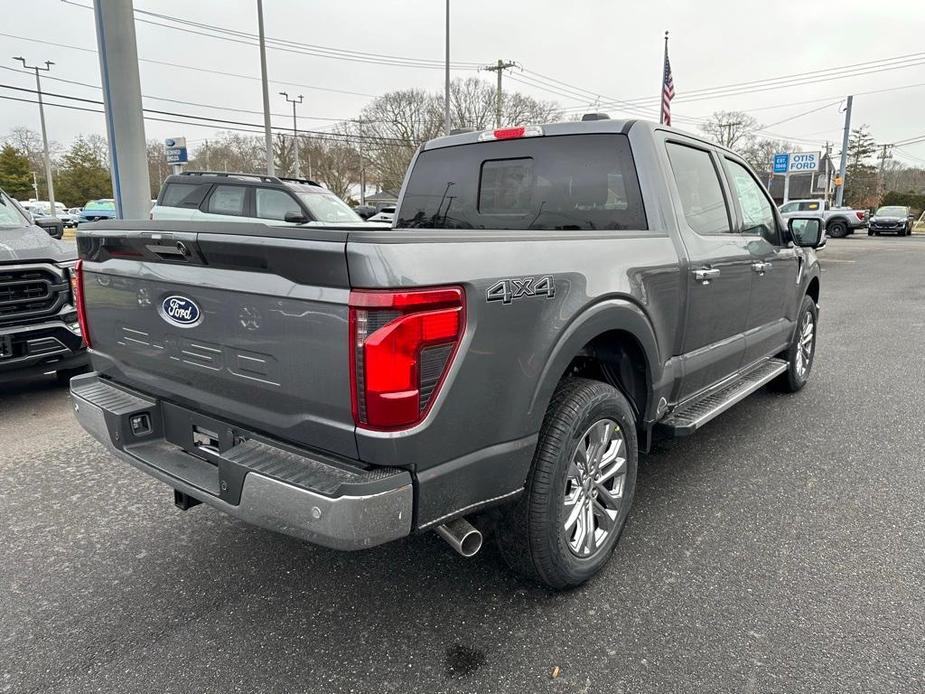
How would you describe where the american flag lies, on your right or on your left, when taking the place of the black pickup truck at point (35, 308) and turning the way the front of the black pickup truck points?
on your left

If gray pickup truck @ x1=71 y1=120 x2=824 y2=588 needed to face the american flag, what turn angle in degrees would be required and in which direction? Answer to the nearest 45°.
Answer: approximately 45° to its left

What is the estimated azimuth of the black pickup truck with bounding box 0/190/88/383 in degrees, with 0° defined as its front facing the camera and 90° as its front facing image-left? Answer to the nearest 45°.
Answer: approximately 315°

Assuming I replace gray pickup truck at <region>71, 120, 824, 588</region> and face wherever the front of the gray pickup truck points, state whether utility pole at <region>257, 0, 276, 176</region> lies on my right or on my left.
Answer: on my left

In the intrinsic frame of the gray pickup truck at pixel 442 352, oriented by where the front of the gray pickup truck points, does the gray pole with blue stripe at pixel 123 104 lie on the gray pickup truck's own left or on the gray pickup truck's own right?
on the gray pickup truck's own left

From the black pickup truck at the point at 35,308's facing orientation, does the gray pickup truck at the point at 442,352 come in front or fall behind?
in front

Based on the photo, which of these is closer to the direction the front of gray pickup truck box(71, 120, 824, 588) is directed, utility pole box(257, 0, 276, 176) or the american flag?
the american flag

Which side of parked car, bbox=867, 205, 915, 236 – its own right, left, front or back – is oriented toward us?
front

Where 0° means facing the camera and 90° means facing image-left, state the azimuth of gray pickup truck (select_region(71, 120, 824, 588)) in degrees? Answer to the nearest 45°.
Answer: approximately 225°

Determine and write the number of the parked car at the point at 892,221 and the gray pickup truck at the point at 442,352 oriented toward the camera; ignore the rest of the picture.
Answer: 1

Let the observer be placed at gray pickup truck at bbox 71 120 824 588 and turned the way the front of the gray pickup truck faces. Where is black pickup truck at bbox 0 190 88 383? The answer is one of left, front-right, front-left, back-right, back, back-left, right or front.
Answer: left

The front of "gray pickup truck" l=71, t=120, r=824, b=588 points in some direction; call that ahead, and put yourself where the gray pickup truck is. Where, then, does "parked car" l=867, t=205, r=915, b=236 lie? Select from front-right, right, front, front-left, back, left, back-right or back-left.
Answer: front

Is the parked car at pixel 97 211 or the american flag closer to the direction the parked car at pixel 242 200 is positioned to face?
the american flag

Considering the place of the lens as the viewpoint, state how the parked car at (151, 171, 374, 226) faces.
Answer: facing the viewer and to the right of the viewer
